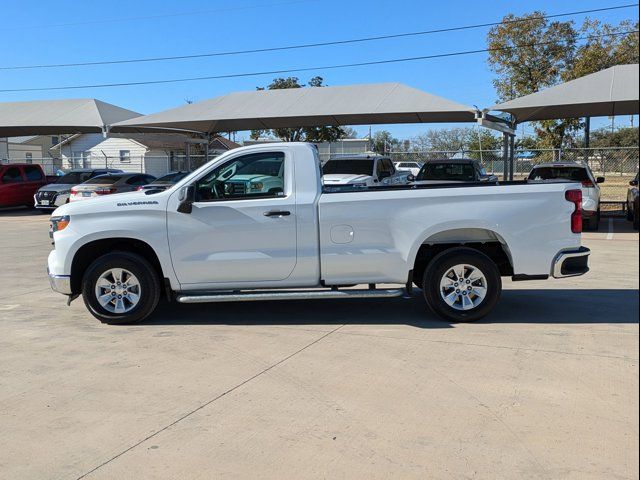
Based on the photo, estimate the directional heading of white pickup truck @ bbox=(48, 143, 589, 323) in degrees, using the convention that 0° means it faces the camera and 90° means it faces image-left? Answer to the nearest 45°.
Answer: approximately 90°

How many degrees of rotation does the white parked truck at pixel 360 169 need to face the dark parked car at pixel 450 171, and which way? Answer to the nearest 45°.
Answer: approximately 135° to its left

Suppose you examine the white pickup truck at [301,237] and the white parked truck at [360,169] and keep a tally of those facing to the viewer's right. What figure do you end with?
0

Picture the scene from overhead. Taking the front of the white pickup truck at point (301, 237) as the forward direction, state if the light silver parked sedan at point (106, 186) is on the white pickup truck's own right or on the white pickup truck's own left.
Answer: on the white pickup truck's own right

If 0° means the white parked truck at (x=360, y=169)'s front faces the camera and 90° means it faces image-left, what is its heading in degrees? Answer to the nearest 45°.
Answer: approximately 45°

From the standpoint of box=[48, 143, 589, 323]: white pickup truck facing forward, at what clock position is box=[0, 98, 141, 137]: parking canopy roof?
The parking canopy roof is roughly at 2 o'clock from the white pickup truck.

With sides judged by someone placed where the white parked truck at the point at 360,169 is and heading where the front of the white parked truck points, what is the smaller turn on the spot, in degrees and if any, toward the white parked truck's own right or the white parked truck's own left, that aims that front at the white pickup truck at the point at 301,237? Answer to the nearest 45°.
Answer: approximately 45° to the white parked truck's own left

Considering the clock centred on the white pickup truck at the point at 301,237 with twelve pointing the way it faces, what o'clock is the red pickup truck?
The red pickup truck is roughly at 2 o'clock from the white pickup truck.

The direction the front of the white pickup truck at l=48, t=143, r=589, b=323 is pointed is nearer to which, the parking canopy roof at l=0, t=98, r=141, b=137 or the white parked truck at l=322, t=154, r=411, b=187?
the parking canopy roof

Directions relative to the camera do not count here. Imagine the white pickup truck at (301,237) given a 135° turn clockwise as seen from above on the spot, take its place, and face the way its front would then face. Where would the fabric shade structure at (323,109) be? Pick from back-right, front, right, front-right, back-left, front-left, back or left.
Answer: front-left
